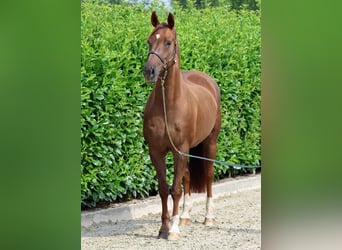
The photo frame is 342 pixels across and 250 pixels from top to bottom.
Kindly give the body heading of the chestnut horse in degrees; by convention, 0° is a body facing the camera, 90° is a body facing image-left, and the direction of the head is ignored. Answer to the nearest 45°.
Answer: approximately 45°
